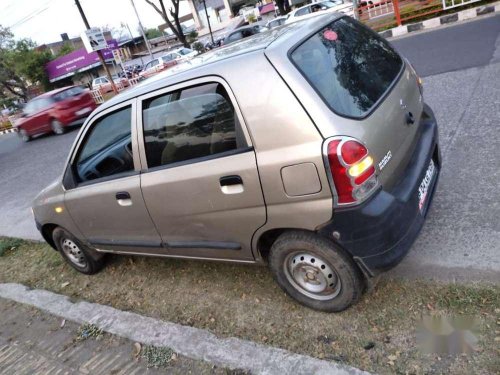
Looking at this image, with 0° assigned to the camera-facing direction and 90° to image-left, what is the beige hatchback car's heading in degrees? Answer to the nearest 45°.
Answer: approximately 135°

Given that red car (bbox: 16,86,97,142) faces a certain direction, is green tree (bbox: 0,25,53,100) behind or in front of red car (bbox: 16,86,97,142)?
in front

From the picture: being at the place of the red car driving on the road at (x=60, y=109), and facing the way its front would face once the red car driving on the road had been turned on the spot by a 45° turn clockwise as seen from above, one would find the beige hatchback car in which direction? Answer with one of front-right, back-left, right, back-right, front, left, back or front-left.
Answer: back

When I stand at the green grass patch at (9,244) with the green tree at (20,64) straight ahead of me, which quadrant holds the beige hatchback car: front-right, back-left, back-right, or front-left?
back-right

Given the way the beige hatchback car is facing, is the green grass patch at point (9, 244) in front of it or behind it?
in front

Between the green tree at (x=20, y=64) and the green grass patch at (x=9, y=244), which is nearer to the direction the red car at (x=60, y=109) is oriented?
the green tree
